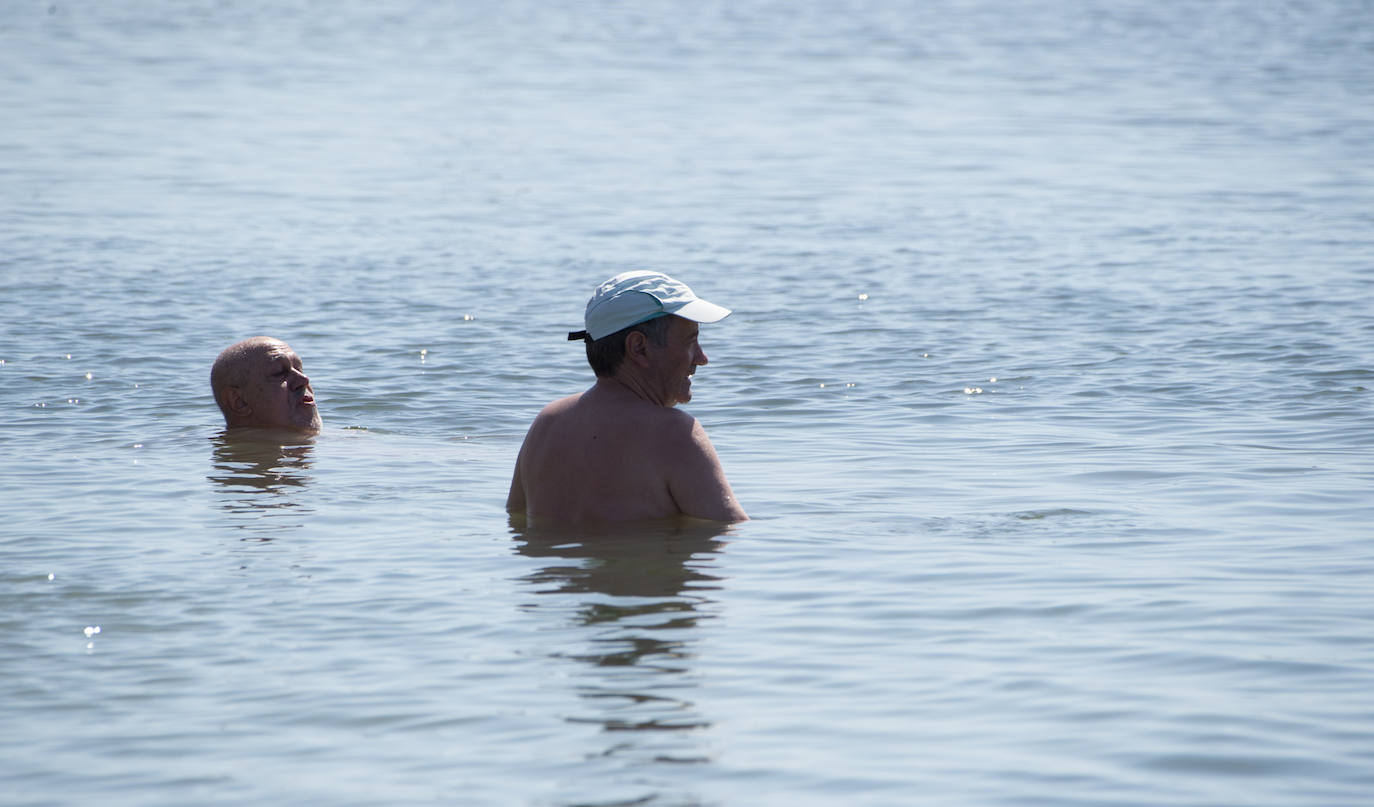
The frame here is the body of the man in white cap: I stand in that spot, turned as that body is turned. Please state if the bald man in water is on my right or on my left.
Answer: on my left

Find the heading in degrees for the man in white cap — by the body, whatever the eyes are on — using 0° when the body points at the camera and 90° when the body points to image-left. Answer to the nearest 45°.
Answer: approximately 225°

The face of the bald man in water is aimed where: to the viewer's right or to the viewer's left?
to the viewer's right

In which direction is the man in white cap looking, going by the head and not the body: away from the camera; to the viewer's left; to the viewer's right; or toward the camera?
to the viewer's right
